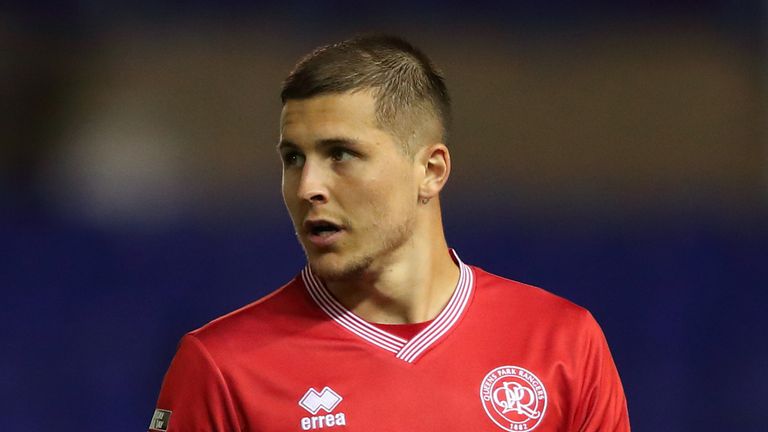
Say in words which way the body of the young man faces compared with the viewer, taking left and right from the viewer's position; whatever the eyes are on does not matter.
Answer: facing the viewer

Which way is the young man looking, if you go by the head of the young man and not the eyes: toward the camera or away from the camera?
toward the camera
